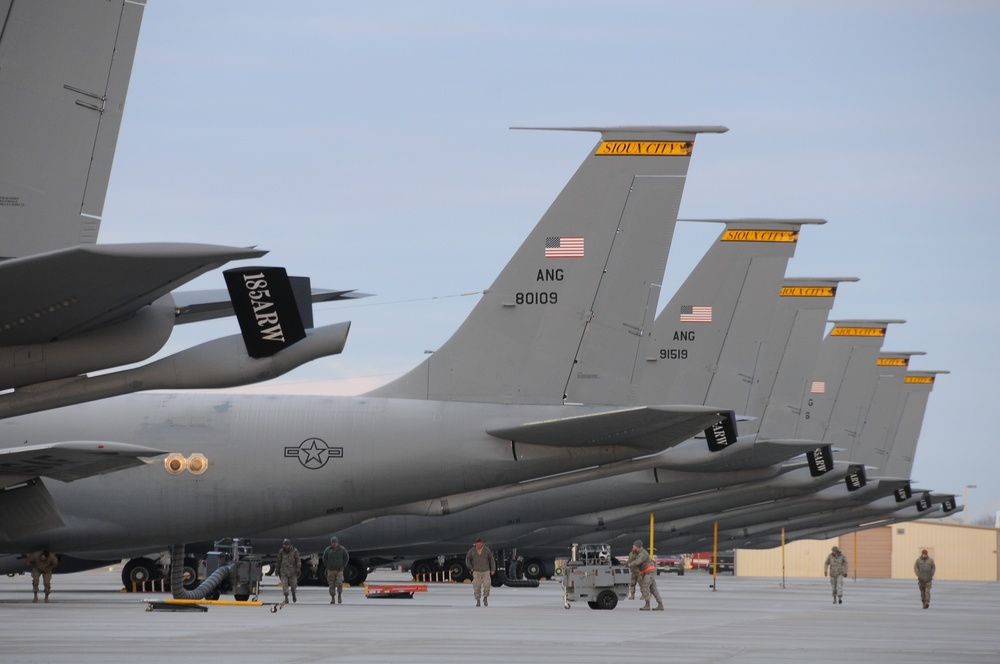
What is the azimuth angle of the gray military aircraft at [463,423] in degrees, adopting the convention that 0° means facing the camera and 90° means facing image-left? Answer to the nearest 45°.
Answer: approximately 90°

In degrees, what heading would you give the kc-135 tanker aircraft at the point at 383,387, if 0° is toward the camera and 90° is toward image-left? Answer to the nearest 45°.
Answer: approximately 90°

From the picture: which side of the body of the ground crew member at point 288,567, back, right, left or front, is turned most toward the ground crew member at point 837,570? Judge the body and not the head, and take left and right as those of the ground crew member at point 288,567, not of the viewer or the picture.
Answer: left

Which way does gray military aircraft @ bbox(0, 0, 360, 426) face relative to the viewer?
to the viewer's left

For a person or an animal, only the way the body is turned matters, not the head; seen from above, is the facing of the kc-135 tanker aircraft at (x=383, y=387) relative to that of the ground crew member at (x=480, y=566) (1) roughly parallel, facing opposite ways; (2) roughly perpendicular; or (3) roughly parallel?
roughly perpendicular

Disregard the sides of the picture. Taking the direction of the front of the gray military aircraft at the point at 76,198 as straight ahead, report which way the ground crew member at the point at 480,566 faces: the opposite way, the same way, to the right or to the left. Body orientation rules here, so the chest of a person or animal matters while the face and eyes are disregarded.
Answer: to the left

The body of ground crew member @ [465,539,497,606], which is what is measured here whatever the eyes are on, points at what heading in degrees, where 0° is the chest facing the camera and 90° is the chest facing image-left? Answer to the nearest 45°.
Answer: approximately 0°

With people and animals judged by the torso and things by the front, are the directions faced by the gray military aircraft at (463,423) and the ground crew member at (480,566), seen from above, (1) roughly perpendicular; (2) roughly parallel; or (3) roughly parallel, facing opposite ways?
roughly perpendicular

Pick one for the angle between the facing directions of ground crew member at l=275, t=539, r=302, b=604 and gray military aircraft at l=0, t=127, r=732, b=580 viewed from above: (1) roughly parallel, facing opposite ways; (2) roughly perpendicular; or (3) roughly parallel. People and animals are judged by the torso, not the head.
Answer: roughly perpendicular

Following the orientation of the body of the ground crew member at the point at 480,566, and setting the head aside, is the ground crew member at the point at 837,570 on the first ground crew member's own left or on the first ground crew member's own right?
on the first ground crew member's own left

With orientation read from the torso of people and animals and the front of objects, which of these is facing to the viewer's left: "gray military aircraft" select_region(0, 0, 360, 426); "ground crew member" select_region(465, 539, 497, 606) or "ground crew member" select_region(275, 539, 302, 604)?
the gray military aircraft
